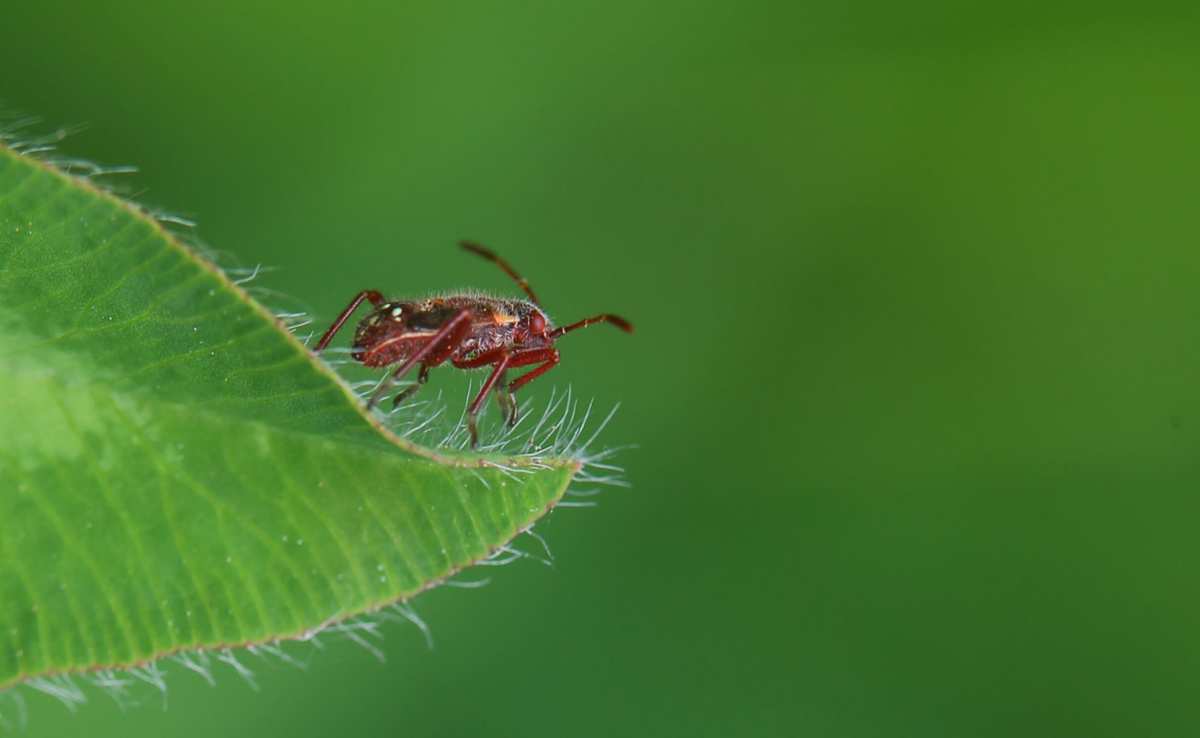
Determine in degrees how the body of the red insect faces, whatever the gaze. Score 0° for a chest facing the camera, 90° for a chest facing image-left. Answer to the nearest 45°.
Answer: approximately 270°
